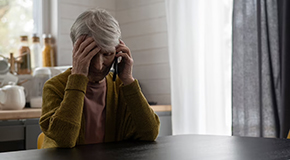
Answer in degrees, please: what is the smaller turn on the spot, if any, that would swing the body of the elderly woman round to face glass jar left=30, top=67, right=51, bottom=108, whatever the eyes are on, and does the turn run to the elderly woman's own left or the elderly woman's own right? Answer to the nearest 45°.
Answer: approximately 180°

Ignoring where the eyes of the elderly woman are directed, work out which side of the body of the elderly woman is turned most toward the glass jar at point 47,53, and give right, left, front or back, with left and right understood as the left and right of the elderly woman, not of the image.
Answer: back

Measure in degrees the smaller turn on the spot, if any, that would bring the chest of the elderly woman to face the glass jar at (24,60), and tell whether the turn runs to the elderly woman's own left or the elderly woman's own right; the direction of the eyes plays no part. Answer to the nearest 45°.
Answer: approximately 180°

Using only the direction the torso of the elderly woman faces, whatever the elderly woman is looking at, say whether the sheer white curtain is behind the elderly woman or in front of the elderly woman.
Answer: behind

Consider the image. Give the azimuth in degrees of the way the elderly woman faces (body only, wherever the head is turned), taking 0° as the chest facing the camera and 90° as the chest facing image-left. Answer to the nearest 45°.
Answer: approximately 0°

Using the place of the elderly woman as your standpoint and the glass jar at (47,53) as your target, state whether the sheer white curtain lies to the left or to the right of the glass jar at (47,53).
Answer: right

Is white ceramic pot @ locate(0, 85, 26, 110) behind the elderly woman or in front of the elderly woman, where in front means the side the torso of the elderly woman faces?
behind
